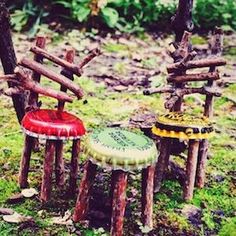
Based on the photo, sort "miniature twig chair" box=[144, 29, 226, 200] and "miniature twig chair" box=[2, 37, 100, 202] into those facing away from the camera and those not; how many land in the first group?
0

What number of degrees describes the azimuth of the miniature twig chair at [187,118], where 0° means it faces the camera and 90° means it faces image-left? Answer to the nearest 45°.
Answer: approximately 45°

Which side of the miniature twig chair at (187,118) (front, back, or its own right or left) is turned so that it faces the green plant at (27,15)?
right

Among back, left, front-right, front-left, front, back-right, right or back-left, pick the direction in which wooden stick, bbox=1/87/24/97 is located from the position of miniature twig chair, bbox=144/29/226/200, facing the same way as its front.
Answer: front-right

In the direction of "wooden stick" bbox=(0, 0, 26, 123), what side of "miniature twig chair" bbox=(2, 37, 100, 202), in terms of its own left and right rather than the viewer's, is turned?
back

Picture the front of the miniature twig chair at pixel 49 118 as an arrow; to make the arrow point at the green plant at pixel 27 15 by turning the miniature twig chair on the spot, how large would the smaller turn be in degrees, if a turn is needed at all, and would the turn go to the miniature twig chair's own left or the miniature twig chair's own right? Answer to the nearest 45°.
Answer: approximately 135° to the miniature twig chair's own left

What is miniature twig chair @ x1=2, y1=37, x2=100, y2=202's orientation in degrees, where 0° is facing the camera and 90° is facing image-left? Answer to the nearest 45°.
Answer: approximately 315°

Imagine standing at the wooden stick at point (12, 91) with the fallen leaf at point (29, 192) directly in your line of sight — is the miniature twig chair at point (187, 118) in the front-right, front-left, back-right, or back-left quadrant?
front-left

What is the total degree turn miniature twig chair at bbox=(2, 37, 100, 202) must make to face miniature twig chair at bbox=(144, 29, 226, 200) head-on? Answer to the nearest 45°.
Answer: approximately 45° to its left

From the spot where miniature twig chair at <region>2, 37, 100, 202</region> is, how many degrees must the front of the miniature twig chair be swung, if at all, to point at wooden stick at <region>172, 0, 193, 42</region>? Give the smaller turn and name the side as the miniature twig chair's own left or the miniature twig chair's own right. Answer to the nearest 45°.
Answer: approximately 90° to the miniature twig chair's own left

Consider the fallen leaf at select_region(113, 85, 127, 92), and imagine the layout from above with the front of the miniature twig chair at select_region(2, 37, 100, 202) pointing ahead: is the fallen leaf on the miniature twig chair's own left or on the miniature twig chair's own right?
on the miniature twig chair's own left
